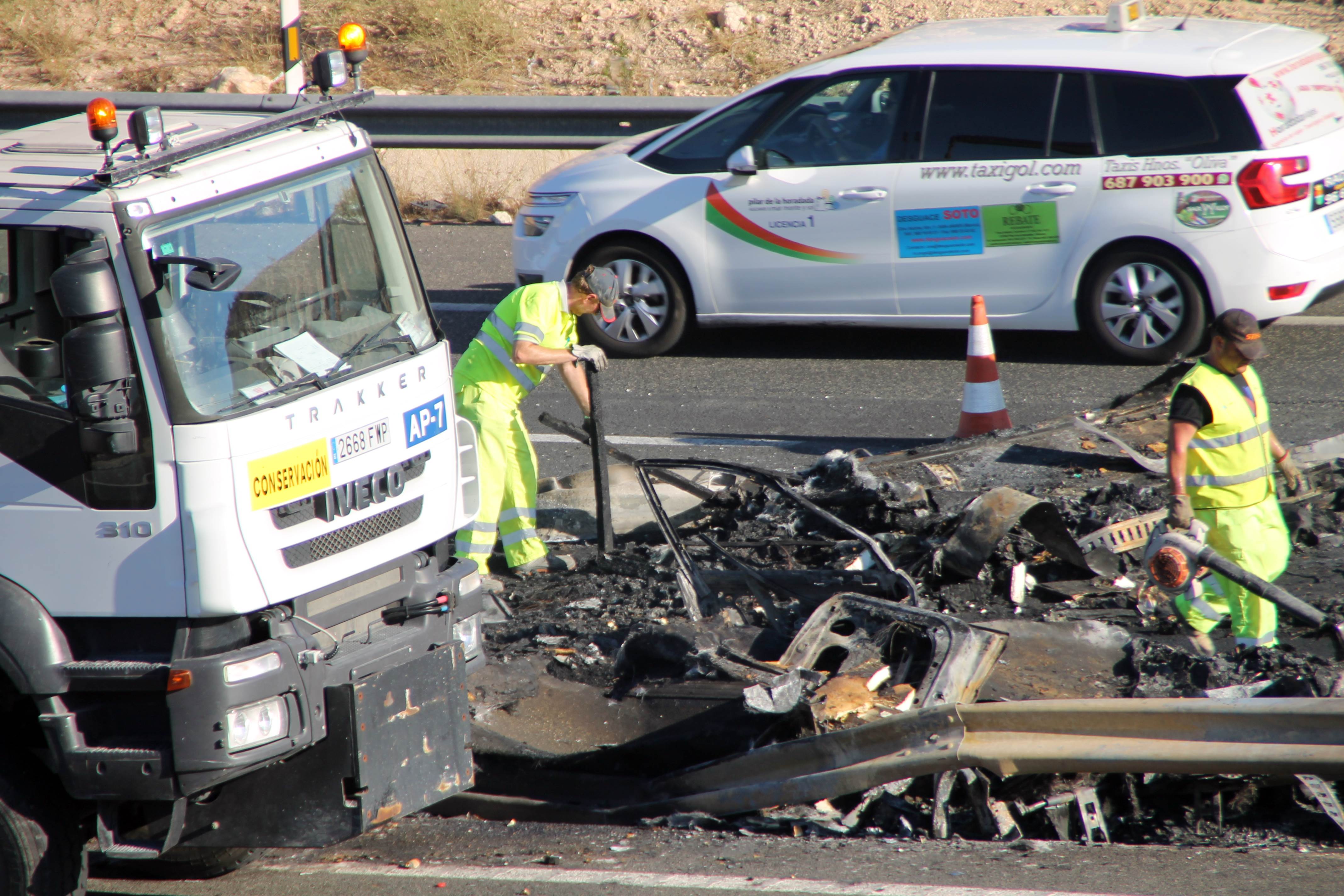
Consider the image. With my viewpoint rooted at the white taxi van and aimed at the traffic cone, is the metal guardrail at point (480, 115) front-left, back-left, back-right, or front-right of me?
back-right

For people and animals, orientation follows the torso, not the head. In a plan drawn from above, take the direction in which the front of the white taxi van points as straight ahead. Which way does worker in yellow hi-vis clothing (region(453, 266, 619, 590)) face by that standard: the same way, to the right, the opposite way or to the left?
the opposite way

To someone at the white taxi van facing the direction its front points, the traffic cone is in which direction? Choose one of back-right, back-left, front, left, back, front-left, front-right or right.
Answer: left

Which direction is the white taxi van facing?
to the viewer's left

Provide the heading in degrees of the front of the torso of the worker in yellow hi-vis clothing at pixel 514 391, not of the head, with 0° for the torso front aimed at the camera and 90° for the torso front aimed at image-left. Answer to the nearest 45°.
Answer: approximately 270°

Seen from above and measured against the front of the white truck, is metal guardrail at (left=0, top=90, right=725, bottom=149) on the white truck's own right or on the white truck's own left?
on the white truck's own left

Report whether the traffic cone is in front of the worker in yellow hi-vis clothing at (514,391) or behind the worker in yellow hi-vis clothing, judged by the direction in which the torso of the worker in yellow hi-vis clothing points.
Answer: in front

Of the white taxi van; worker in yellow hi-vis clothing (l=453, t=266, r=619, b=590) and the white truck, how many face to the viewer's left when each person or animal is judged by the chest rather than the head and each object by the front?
1

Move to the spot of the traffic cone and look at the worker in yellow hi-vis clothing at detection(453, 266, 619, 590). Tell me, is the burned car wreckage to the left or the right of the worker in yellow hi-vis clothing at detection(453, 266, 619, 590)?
left

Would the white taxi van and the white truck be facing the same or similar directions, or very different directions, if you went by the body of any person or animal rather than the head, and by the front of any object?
very different directions

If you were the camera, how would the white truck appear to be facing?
facing the viewer and to the right of the viewer

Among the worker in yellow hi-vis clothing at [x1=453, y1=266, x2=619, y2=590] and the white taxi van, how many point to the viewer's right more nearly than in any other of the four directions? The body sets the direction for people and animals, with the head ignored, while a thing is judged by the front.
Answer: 1

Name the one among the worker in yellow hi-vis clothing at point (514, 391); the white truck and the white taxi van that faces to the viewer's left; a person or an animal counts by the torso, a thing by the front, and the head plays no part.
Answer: the white taxi van

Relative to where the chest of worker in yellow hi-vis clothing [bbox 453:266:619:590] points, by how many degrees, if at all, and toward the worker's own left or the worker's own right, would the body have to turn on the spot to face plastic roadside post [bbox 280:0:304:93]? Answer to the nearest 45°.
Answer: approximately 90° to the worker's own left

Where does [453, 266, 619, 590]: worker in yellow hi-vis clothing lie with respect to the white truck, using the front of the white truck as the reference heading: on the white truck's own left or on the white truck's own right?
on the white truck's own left

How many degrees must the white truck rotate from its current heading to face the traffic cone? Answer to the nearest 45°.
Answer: approximately 90° to its left

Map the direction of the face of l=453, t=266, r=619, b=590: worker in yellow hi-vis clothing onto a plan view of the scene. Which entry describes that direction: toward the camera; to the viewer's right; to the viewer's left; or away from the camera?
to the viewer's right

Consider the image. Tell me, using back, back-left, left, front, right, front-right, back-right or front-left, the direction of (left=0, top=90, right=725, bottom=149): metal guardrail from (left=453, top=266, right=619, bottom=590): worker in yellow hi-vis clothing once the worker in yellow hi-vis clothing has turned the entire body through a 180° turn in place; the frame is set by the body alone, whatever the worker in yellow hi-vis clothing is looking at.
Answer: right
